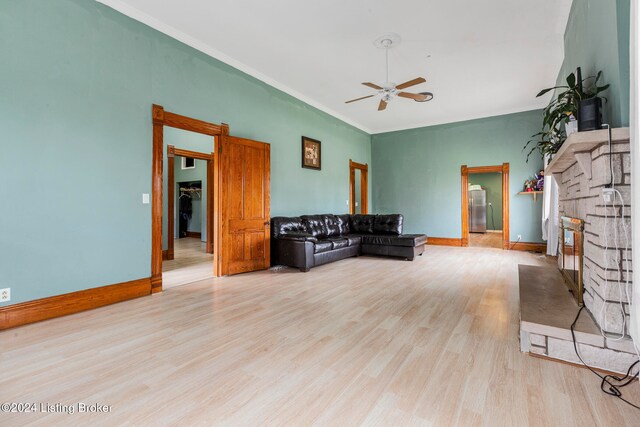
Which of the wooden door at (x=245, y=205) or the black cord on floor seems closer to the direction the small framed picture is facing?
the black cord on floor

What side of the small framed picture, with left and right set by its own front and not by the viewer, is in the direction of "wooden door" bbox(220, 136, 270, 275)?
right

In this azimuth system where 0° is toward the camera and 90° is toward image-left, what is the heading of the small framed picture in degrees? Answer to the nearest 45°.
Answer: approximately 315°

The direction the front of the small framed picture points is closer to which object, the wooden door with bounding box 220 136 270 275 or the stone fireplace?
the stone fireplace
